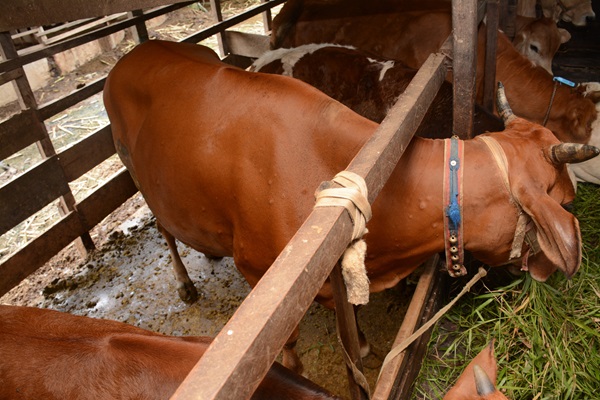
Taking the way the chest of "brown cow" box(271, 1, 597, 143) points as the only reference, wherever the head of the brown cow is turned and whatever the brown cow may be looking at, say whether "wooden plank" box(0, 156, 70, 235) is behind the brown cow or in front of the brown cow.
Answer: behind

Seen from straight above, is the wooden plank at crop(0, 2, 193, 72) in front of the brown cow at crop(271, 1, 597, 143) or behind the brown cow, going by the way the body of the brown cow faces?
behind

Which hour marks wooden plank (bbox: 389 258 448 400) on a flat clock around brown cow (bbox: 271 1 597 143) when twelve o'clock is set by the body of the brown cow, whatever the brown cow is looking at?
The wooden plank is roughly at 3 o'clock from the brown cow.

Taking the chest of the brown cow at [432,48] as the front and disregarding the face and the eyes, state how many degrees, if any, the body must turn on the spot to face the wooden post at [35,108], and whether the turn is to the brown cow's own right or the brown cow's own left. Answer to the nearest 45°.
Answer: approximately 135° to the brown cow's own right

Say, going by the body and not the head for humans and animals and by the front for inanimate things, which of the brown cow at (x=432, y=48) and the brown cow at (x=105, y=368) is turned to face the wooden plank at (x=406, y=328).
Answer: the brown cow at (x=105, y=368)

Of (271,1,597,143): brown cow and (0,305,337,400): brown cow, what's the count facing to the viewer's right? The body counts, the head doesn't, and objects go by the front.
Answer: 2

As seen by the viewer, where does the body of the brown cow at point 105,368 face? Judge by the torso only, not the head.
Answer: to the viewer's right

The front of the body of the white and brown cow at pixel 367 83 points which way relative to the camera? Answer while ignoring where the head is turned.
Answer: to the viewer's right

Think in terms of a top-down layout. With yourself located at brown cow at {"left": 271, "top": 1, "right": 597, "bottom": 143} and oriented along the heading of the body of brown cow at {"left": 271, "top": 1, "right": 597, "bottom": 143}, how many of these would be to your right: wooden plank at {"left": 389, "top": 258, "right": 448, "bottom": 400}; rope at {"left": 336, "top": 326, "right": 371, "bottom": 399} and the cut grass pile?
3

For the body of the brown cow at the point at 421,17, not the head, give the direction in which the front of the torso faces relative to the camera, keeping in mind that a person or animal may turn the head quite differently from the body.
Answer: to the viewer's right

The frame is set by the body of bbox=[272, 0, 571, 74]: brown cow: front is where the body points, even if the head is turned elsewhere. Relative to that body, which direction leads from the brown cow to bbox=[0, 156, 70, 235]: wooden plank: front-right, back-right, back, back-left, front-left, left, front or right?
back-right

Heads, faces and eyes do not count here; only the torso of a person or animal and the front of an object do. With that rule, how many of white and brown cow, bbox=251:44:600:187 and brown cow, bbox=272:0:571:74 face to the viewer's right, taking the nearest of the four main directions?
2

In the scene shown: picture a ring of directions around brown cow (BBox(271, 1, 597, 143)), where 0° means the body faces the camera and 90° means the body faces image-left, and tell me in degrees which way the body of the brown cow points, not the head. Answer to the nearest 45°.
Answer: approximately 270°

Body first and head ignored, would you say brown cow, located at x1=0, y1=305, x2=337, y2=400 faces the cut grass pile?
yes

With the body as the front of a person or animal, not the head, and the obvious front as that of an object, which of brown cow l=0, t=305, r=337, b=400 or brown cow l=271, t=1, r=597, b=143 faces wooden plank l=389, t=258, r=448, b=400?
brown cow l=0, t=305, r=337, b=400

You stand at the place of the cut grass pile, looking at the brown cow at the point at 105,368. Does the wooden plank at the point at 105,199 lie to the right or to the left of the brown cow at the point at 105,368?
right
